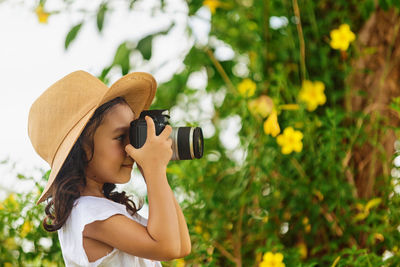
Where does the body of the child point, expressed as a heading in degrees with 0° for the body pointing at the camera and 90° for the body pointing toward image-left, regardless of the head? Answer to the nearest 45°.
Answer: approximately 270°

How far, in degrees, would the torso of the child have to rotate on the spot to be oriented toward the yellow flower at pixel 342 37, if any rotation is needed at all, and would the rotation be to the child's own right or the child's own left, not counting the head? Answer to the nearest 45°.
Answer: approximately 45° to the child's own left

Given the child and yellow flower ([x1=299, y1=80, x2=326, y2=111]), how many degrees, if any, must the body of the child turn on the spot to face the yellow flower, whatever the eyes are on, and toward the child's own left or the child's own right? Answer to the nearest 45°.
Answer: approximately 45° to the child's own left

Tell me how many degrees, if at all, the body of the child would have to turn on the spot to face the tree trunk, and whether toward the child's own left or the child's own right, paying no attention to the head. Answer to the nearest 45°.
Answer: approximately 45° to the child's own left

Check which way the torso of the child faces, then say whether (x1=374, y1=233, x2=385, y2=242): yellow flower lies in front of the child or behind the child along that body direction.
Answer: in front

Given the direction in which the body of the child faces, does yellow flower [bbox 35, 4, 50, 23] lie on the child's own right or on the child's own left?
on the child's own left

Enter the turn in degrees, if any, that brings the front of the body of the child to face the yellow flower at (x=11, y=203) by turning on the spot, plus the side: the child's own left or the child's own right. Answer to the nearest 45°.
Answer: approximately 135° to the child's own left

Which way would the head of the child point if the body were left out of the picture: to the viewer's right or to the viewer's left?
to the viewer's right

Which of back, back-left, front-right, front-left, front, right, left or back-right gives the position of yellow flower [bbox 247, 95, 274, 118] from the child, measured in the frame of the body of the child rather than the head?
front-left

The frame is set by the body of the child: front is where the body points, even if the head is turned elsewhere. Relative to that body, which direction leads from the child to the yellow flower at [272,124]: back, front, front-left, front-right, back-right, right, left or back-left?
front-left

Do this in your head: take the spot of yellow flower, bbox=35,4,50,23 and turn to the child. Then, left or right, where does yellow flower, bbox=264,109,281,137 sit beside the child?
left
